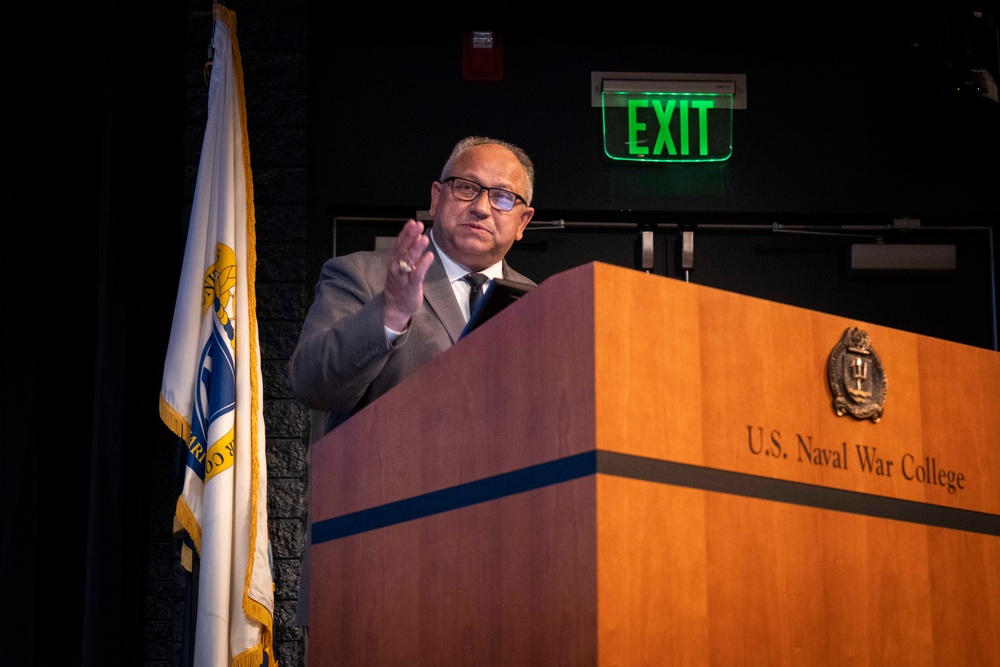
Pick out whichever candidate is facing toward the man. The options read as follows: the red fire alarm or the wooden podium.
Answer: the red fire alarm

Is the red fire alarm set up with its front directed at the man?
yes

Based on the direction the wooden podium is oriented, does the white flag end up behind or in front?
behind

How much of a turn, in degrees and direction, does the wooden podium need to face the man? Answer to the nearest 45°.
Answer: approximately 180°

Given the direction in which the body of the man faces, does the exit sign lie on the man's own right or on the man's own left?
on the man's own left

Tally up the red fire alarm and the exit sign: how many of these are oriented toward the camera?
2

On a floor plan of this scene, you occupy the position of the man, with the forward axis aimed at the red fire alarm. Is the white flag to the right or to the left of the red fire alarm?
left

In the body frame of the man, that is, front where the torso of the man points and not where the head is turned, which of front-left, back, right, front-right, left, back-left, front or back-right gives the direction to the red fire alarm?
back-left
